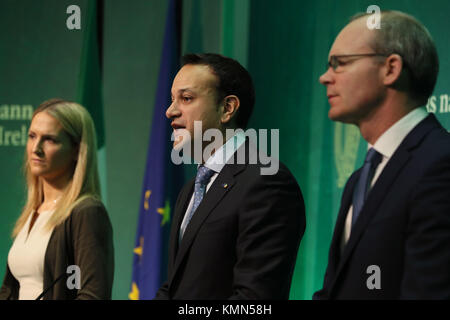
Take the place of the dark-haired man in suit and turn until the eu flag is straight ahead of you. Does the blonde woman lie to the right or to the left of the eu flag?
left

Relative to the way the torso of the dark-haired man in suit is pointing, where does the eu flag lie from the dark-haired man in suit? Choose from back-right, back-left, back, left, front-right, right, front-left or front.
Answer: back-right

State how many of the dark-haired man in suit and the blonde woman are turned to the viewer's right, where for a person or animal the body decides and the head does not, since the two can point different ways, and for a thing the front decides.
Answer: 0

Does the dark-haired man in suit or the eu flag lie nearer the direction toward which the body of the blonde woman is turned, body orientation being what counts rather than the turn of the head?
the dark-haired man in suit

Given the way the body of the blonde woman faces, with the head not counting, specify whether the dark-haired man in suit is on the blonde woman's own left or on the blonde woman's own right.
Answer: on the blonde woman's own left

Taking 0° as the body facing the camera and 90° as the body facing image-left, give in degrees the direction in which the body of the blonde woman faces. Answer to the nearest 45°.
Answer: approximately 45°

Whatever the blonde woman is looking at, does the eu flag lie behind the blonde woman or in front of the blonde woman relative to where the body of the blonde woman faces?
behind

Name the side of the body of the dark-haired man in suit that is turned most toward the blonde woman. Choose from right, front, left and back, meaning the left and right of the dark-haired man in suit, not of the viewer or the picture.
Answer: right
